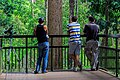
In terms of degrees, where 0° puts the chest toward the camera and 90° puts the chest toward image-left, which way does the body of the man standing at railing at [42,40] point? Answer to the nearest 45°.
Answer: approximately 180°

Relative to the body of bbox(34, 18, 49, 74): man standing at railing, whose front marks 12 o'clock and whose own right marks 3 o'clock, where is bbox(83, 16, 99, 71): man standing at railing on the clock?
bbox(83, 16, 99, 71): man standing at railing is roughly at 3 o'clock from bbox(34, 18, 49, 74): man standing at railing.

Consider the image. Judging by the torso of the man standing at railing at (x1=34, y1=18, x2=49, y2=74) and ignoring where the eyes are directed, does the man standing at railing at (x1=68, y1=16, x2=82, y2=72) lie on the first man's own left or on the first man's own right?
on the first man's own right
